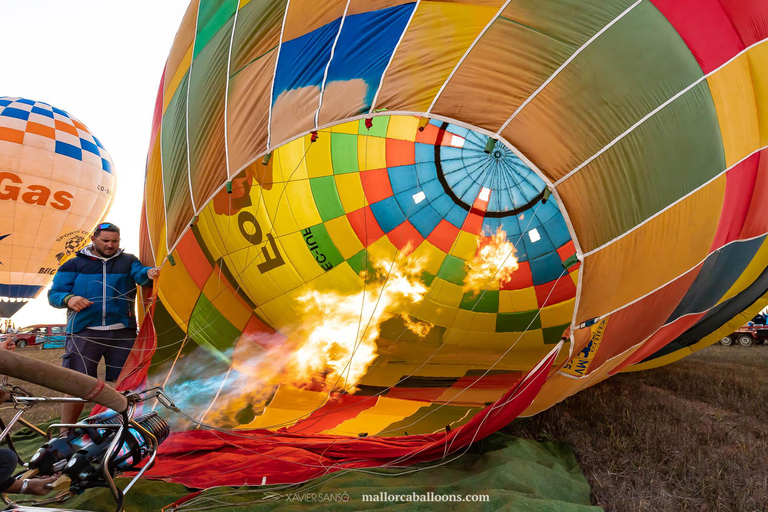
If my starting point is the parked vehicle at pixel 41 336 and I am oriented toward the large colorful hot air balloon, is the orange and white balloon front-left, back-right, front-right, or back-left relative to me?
back-left

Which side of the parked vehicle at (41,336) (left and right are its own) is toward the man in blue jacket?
left

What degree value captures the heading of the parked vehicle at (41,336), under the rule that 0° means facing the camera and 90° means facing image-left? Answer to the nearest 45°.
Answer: approximately 90°

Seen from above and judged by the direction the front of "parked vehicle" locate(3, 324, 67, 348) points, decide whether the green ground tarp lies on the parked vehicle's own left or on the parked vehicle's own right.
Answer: on the parked vehicle's own left

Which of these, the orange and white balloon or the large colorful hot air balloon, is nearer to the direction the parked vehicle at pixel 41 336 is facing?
the orange and white balloon

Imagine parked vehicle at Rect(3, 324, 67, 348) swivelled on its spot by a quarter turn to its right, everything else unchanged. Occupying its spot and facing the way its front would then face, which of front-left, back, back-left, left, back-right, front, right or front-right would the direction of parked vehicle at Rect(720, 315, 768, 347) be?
right

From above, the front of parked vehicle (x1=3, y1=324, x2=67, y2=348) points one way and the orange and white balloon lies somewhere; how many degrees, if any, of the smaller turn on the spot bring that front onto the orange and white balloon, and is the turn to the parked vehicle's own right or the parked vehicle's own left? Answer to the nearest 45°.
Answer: approximately 90° to the parked vehicle's own right
